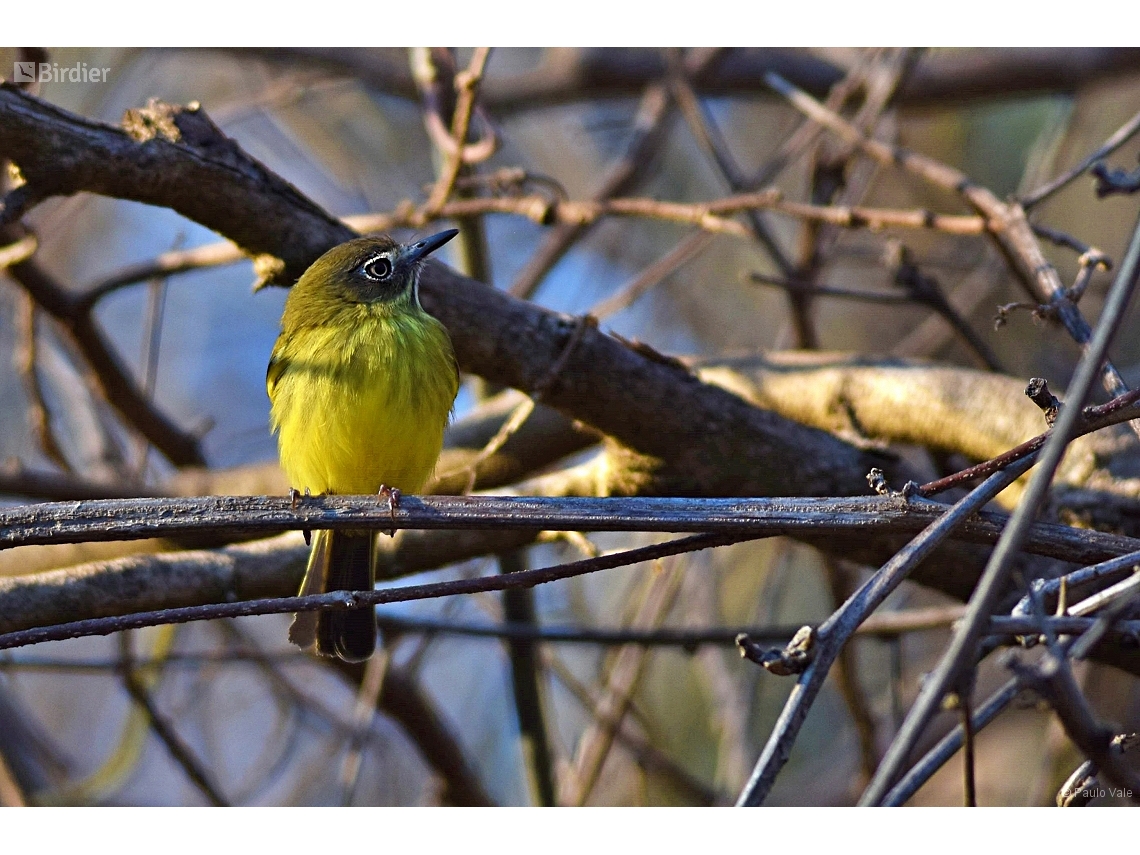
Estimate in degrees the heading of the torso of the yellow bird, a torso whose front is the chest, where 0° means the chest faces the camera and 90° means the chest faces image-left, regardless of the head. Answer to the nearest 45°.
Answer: approximately 315°

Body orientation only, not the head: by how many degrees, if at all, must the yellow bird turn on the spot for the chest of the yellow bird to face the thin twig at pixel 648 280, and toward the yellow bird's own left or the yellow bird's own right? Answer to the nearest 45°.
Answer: approximately 90° to the yellow bird's own left

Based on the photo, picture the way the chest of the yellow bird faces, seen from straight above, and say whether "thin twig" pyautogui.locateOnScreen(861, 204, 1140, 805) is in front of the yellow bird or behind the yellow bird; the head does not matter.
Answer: in front

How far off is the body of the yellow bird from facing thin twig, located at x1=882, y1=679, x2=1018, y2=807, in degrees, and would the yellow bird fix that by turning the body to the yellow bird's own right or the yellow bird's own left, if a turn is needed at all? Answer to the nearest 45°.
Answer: approximately 90° to the yellow bird's own left
